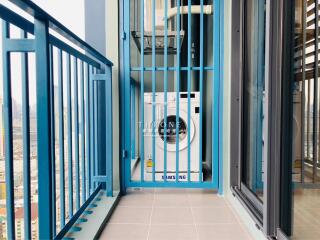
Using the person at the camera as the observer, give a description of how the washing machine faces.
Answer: facing the viewer

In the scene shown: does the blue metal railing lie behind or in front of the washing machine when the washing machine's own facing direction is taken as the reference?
in front
